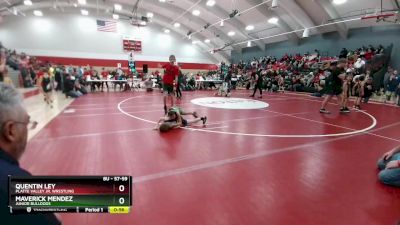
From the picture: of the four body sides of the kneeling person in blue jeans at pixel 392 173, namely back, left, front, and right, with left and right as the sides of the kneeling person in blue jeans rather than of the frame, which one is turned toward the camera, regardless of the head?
left

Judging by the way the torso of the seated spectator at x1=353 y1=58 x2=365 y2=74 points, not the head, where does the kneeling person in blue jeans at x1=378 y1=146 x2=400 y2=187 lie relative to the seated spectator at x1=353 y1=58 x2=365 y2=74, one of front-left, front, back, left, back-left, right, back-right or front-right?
front-left

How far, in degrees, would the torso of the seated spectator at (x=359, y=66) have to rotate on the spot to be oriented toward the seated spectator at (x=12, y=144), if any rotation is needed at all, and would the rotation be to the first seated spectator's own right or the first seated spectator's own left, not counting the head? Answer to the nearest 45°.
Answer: approximately 45° to the first seated spectator's own left

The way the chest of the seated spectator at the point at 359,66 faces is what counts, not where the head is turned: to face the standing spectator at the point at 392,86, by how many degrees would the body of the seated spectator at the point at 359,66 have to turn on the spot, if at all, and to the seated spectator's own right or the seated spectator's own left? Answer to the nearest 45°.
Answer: approximately 90° to the seated spectator's own left

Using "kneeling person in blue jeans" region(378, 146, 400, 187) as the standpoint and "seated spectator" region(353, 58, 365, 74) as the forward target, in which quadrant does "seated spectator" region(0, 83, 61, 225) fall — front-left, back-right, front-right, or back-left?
back-left

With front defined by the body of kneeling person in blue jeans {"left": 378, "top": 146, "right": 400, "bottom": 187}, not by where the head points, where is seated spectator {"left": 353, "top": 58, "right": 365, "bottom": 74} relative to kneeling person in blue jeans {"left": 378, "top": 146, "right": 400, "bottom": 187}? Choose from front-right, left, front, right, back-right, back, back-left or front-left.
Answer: right

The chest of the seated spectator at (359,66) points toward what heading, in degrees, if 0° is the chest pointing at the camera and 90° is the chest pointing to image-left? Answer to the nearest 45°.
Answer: approximately 45°

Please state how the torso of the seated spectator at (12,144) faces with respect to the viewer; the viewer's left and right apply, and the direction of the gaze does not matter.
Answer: facing away from the viewer and to the right of the viewer

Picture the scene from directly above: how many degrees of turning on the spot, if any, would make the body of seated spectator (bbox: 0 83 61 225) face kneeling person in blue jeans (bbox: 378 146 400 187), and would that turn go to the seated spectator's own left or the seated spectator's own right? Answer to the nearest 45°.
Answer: approximately 45° to the seated spectator's own right

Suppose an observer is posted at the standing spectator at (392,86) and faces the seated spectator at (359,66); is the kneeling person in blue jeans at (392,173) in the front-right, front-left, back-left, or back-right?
back-left
